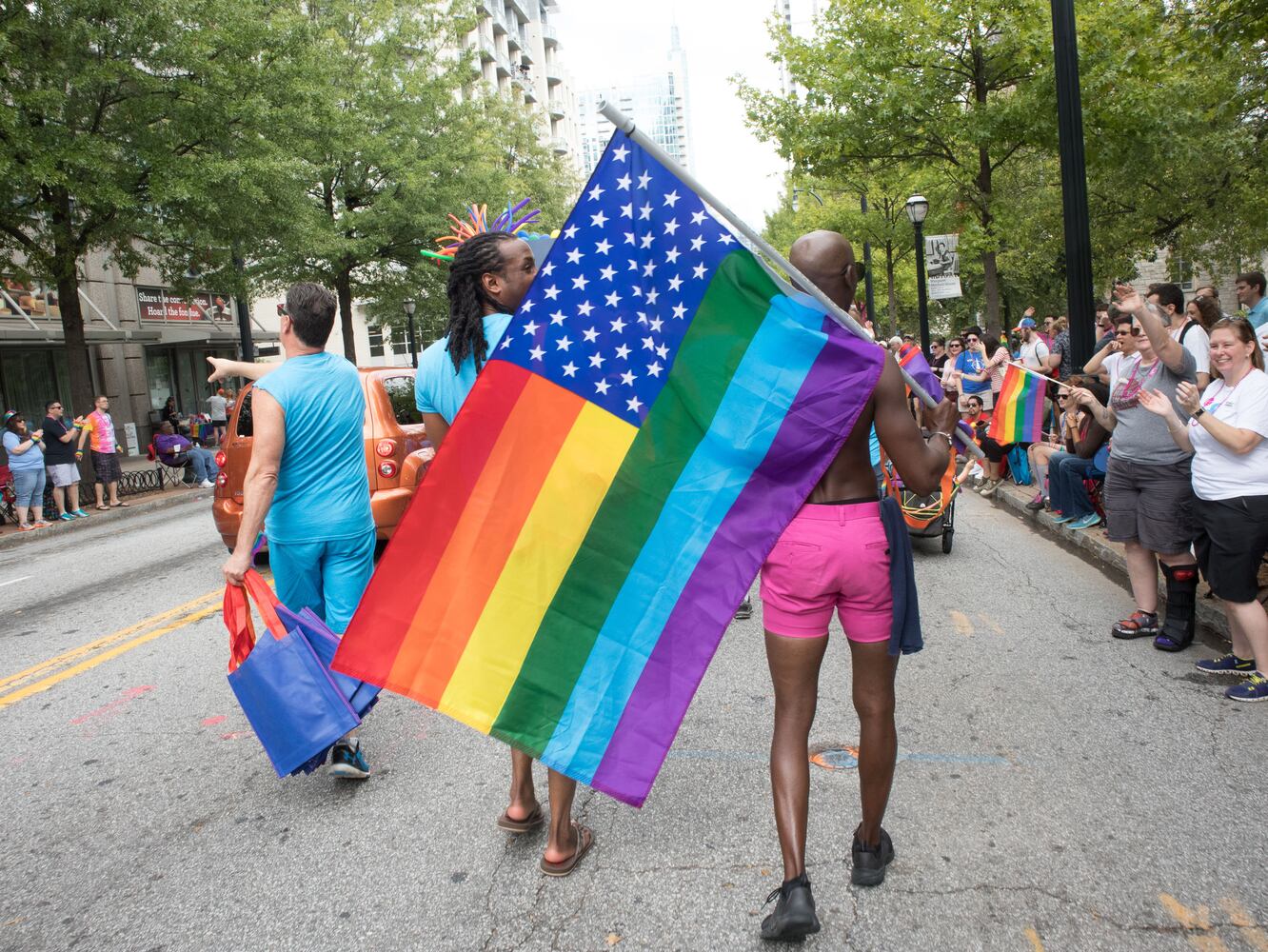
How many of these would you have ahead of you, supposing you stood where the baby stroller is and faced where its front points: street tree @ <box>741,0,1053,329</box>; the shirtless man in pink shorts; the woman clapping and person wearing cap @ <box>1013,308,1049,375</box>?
2

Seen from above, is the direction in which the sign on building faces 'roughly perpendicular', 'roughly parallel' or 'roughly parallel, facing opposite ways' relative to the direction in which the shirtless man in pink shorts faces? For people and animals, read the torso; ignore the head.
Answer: roughly perpendicular

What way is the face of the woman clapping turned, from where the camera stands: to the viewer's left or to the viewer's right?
to the viewer's left

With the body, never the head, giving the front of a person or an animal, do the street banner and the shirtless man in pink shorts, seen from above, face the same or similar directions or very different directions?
very different directions

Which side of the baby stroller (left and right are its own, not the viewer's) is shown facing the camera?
back

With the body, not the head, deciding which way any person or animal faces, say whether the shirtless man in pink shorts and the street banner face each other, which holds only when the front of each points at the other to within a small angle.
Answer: yes

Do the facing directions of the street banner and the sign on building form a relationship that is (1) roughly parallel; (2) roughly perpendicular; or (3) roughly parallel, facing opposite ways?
roughly perpendicular

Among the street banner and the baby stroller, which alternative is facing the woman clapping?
the street banner

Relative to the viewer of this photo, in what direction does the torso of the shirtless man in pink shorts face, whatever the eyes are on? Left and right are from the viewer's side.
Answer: facing away from the viewer

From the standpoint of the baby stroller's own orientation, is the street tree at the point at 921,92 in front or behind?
in front

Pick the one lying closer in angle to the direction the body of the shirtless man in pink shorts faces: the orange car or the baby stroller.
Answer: the baby stroller

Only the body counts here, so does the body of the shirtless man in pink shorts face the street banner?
yes

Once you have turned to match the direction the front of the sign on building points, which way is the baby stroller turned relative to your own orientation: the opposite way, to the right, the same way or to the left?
to the left
